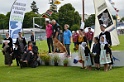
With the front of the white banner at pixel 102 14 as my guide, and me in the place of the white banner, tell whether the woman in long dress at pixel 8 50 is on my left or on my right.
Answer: on my right

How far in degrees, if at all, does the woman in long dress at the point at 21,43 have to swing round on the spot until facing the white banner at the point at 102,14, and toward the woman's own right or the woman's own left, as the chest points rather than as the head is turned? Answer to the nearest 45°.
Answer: approximately 90° to the woman's own left

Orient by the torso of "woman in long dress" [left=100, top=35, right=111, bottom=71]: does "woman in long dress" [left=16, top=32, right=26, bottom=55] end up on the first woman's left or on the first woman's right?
on the first woman's right
